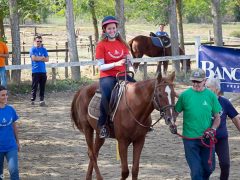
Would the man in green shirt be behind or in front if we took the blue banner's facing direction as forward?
in front

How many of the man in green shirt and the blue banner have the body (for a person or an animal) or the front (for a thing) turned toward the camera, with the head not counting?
2

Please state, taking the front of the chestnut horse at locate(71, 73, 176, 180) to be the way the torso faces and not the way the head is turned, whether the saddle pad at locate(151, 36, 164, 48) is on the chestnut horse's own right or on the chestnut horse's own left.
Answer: on the chestnut horse's own left

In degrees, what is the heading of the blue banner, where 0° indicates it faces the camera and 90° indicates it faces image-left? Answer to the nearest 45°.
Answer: approximately 0°

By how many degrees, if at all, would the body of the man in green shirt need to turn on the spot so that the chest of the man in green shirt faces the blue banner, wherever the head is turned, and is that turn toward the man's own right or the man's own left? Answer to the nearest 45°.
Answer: approximately 180°

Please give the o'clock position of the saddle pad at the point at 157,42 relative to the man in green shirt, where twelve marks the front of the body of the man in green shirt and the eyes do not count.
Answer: The saddle pad is roughly at 6 o'clock from the man in green shirt.

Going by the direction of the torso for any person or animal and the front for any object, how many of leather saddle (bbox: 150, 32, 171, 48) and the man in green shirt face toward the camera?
1
